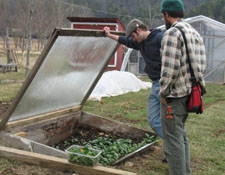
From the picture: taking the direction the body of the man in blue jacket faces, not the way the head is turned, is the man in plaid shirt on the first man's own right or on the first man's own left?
on the first man's own left

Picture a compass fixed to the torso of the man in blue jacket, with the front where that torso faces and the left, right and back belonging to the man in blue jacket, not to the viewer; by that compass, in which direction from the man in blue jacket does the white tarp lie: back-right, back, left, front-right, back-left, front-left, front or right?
back-right

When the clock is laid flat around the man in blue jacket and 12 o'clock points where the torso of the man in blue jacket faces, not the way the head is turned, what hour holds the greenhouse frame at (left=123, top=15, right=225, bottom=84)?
The greenhouse frame is roughly at 5 o'clock from the man in blue jacket.

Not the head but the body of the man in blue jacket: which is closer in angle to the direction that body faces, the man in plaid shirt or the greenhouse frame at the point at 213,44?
the man in plaid shirt

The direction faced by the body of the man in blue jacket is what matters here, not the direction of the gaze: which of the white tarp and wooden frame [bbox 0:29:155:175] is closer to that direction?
the wooden frame

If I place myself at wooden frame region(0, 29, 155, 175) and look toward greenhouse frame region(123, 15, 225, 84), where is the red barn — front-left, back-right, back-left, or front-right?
front-left

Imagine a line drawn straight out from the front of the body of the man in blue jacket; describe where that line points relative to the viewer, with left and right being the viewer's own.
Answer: facing the viewer and to the left of the viewer

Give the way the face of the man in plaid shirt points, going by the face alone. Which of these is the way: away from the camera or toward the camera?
away from the camera

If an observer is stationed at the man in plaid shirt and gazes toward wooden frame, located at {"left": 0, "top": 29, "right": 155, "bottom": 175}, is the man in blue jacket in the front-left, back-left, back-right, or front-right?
front-right

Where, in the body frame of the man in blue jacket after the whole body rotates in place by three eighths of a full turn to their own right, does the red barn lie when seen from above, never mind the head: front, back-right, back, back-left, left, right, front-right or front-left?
front

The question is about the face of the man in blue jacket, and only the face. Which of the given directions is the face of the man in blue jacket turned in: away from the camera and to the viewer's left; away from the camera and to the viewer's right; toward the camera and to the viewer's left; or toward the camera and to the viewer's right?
toward the camera and to the viewer's left

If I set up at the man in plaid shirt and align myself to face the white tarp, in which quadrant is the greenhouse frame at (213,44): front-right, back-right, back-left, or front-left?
front-right
